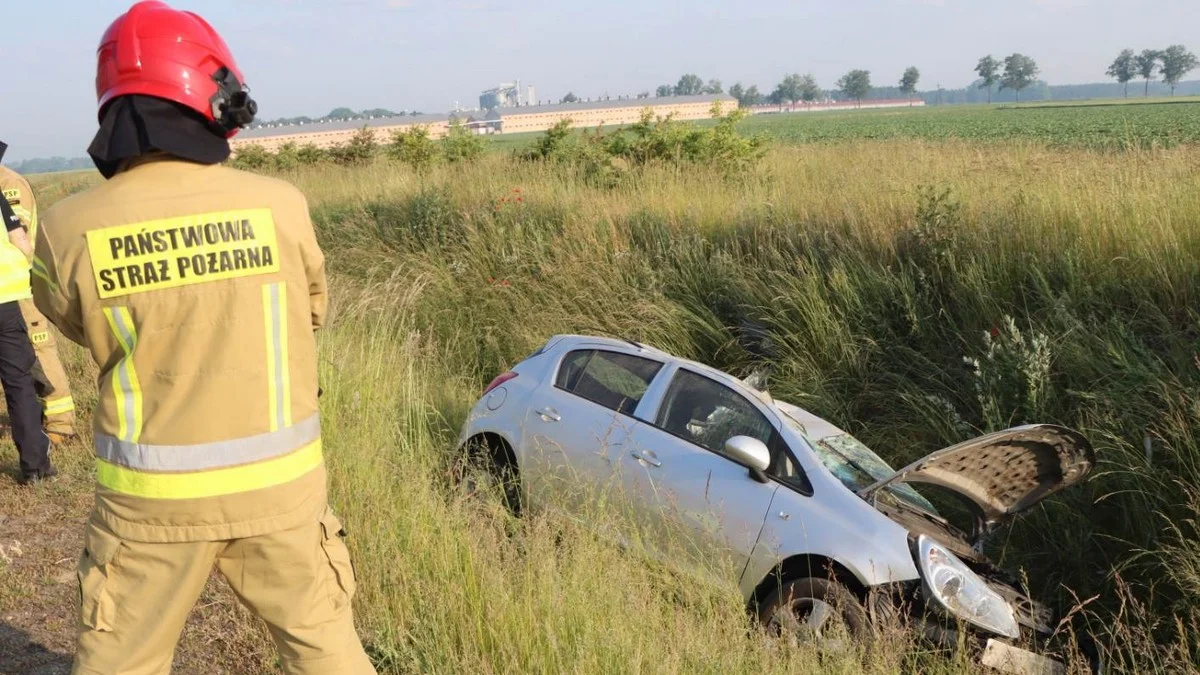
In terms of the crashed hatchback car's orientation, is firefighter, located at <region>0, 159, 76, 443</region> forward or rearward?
rearward

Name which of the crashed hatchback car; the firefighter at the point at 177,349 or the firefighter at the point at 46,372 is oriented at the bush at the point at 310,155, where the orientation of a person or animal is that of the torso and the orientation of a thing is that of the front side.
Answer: the firefighter at the point at 177,349

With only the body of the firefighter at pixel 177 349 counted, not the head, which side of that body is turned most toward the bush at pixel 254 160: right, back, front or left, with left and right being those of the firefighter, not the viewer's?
front

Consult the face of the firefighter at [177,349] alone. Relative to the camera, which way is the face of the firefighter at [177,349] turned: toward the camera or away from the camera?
away from the camera

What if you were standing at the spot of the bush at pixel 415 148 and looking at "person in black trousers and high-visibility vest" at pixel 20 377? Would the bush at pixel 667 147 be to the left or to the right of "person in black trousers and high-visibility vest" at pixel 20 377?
left

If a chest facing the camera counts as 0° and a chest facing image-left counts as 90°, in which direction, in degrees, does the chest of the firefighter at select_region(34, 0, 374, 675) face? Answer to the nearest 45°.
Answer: approximately 180°

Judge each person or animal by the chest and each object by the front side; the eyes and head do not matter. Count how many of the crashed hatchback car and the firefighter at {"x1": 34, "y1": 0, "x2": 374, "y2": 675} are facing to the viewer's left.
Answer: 0

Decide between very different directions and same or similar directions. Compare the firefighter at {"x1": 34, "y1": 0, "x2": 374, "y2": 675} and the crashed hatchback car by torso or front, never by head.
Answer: very different directions
